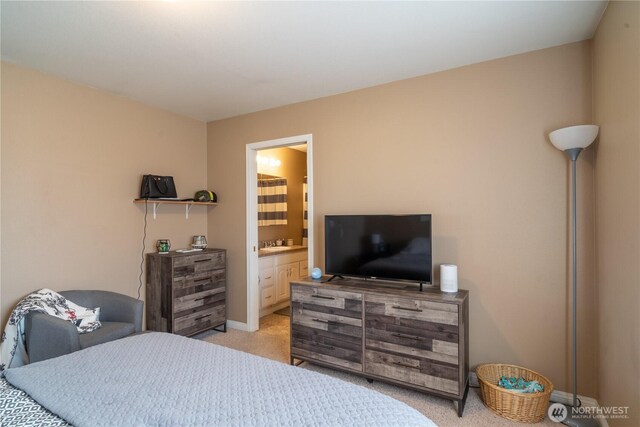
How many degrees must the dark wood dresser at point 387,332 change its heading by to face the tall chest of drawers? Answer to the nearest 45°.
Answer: approximately 45° to its right

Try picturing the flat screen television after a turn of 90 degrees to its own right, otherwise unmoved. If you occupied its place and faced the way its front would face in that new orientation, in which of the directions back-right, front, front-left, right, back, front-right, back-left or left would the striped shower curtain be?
front

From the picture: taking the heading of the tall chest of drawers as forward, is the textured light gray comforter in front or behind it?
in front

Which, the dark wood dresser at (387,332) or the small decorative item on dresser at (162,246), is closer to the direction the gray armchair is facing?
the dark wood dresser

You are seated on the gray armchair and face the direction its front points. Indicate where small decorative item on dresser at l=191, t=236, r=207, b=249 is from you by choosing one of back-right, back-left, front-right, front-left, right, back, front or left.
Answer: left

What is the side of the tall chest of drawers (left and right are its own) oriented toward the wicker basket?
front

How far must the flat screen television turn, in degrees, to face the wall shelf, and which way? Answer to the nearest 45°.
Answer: approximately 45° to its right

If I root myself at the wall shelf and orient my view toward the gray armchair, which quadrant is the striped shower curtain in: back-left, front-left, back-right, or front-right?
back-left

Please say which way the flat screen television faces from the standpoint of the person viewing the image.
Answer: facing the viewer and to the left of the viewer

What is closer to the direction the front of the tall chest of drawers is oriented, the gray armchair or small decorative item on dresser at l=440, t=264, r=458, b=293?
the small decorative item on dresser

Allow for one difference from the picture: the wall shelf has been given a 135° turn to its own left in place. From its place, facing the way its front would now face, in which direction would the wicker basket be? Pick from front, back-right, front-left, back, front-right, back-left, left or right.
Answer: back-right

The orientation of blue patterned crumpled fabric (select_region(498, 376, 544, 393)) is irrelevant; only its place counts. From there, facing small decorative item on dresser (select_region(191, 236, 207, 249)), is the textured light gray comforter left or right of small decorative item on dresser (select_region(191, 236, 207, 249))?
left

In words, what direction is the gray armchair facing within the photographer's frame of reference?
facing the viewer and to the right of the viewer

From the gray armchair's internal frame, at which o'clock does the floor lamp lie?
The floor lamp is roughly at 12 o'clock from the gray armchair.

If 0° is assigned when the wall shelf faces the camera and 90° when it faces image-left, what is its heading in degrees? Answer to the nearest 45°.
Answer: approximately 315°

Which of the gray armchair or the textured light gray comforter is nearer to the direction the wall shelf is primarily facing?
the textured light gray comforter
